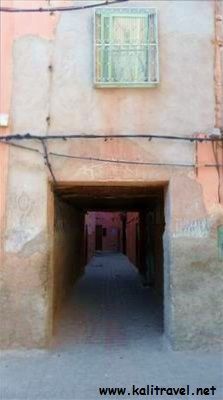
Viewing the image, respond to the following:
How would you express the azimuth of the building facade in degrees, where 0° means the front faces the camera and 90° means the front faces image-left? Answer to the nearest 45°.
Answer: approximately 0°
